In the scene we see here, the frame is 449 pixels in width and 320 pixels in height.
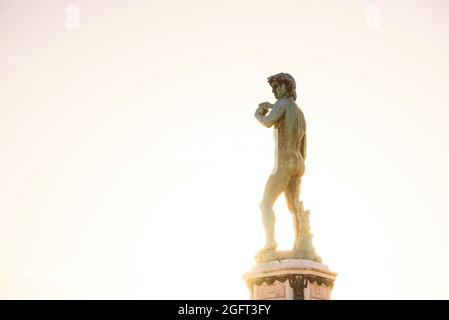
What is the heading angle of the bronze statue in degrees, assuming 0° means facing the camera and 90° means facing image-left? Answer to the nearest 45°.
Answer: approximately 135°
